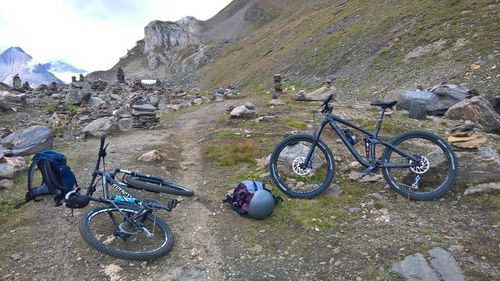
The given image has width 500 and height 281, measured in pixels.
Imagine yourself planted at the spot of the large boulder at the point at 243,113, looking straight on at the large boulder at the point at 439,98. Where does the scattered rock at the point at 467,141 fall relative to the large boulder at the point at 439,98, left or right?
right

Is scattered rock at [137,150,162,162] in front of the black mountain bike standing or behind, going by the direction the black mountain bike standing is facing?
in front

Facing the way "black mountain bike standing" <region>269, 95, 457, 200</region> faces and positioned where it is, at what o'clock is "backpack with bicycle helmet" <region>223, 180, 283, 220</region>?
The backpack with bicycle helmet is roughly at 11 o'clock from the black mountain bike standing.

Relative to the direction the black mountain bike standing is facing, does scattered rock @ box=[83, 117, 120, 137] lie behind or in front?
in front

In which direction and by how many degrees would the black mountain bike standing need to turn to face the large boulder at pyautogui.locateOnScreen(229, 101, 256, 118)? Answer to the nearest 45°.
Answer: approximately 45° to its right

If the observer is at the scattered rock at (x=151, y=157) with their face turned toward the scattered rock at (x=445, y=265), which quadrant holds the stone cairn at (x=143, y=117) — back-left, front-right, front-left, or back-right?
back-left

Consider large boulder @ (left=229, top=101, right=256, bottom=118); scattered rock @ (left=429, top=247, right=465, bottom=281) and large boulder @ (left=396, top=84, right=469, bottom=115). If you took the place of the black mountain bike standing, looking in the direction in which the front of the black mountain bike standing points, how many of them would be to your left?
1

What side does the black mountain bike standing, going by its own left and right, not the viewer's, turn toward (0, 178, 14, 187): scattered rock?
front

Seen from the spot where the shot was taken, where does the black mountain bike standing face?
facing to the left of the viewer

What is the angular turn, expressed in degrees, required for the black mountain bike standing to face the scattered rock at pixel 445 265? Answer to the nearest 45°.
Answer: approximately 90° to its left

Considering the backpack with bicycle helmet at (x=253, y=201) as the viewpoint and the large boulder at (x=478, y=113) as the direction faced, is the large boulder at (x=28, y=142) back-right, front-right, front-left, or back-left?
back-left
